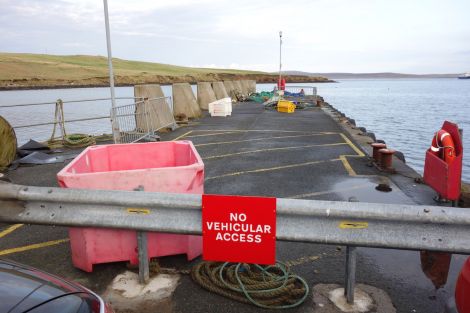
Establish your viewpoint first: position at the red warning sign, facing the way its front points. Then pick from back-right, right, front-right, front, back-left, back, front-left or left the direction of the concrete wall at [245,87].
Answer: back

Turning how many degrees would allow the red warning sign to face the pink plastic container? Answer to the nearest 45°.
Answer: approximately 135° to its right

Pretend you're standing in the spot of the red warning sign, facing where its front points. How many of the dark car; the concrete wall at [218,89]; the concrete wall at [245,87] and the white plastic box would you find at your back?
3

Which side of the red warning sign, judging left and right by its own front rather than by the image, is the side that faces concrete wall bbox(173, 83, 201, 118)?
back

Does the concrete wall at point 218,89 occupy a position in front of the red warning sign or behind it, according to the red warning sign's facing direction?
behind

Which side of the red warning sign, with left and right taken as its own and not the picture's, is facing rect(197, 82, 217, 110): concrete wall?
back

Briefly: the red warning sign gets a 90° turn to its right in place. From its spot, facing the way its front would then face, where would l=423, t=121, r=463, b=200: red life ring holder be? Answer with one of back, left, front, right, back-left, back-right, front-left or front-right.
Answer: back-right

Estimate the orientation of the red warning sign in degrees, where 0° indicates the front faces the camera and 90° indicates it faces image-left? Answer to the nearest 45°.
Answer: approximately 0°

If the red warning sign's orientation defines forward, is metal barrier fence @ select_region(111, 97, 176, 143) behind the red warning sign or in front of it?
behind

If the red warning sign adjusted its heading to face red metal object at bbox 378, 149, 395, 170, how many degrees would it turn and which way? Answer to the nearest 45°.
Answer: approximately 135° to its left
